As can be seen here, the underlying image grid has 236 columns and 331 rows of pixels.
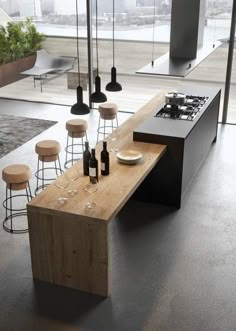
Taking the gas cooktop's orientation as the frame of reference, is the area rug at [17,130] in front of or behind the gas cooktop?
behind

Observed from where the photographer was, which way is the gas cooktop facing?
facing to the right of the viewer

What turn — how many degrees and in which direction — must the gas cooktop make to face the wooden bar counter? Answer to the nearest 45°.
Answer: approximately 90° to its right

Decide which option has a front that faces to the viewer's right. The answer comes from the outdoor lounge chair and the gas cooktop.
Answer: the gas cooktop

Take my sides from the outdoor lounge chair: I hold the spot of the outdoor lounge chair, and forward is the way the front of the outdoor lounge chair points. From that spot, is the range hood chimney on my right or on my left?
on my left

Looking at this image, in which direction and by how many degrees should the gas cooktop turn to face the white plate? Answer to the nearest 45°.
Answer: approximately 90° to its right

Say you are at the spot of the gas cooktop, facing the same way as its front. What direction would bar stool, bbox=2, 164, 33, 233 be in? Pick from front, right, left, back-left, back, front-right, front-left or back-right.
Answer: back-right
